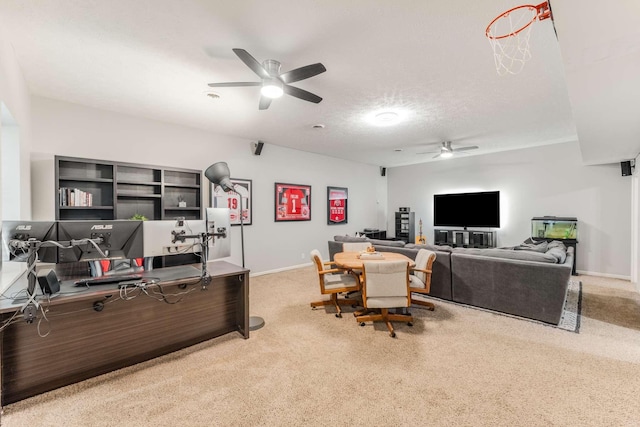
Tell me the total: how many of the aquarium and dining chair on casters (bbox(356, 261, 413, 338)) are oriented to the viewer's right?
0

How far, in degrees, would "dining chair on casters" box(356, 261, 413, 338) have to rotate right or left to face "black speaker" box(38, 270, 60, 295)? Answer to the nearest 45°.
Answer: approximately 135° to its left

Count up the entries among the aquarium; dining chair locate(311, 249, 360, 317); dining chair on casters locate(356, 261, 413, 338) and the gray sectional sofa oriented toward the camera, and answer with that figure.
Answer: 1

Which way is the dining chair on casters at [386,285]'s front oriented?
away from the camera

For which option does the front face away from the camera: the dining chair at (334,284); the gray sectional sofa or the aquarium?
the gray sectional sofa

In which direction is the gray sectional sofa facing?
away from the camera

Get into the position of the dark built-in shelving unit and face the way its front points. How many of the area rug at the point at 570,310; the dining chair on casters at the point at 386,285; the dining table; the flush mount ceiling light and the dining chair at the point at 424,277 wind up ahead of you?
5

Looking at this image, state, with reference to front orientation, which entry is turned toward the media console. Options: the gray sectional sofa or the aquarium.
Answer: the gray sectional sofa

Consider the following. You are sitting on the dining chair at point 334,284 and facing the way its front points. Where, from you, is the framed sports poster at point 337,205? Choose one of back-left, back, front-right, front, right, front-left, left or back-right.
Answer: left

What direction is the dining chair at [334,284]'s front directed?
to the viewer's right

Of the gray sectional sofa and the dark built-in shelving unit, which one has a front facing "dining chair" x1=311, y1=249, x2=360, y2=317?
the dark built-in shelving unit

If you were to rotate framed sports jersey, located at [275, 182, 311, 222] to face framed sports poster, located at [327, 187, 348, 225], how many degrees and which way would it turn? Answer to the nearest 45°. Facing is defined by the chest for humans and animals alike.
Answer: approximately 90° to its left

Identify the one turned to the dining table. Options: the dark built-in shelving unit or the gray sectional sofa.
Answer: the dark built-in shelving unit

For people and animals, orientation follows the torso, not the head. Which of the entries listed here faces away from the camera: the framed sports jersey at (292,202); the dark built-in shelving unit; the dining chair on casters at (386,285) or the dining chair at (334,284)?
the dining chair on casters

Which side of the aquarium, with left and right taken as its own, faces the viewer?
front

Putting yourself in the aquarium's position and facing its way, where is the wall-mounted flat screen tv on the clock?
The wall-mounted flat screen tv is roughly at 3 o'clock from the aquarium.

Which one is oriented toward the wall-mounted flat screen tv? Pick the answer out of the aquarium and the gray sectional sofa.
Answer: the gray sectional sofa

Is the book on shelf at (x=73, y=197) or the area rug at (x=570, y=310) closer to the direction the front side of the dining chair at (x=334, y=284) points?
the area rug

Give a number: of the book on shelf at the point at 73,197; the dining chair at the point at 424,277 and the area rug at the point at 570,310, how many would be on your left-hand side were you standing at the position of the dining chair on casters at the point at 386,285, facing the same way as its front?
1

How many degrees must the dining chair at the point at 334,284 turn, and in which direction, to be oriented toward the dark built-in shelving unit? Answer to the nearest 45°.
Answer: approximately 180°

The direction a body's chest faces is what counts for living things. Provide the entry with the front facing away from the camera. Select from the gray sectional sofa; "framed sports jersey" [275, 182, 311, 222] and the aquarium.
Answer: the gray sectional sofa
